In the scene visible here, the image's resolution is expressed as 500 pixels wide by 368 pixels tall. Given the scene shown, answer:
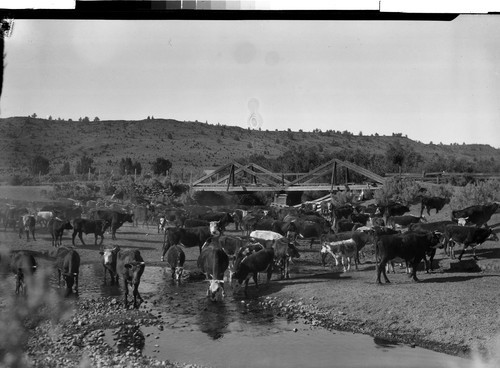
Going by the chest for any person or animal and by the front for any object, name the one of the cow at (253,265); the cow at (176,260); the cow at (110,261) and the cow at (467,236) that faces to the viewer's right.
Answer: the cow at (467,236)

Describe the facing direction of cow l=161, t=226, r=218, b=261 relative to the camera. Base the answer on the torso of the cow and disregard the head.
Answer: to the viewer's right

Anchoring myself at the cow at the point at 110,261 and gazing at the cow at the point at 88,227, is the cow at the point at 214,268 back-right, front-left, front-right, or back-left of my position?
back-right

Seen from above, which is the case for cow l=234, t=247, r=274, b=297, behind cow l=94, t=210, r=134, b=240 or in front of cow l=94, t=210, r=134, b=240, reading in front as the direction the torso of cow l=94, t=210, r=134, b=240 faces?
in front

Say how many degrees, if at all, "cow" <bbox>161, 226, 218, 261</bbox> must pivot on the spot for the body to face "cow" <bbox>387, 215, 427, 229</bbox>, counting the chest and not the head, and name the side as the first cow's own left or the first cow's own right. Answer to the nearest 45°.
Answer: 0° — it already faces it
